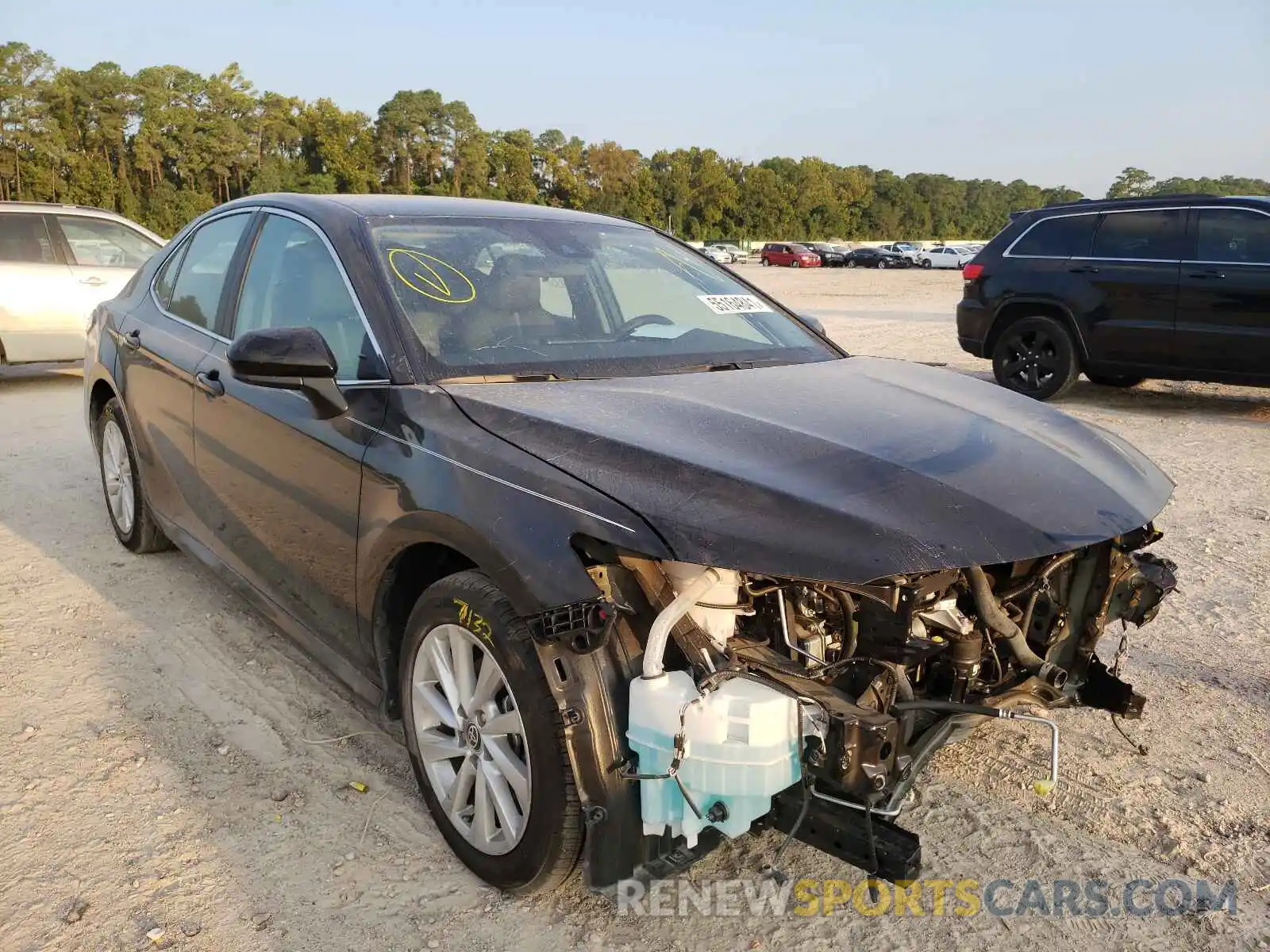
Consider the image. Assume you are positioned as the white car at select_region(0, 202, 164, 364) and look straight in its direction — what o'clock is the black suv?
The black suv is roughly at 1 o'clock from the white car.

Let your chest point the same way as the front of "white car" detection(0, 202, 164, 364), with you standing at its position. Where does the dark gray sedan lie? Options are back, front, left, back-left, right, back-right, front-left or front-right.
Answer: right

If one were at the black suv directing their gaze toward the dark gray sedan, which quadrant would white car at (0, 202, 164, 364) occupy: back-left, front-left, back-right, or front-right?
front-right

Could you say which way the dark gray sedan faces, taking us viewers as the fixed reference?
facing the viewer and to the right of the viewer

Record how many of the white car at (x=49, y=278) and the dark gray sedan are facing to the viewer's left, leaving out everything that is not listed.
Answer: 0

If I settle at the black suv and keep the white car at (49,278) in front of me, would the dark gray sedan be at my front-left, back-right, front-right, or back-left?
front-left

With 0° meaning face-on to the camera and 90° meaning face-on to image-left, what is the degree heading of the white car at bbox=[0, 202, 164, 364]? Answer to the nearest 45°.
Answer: approximately 270°

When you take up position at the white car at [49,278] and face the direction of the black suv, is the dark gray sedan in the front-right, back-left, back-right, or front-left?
front-right

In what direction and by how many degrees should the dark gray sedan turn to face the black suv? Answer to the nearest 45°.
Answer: approximately 90° to its left

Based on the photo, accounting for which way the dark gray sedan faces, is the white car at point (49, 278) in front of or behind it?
behind
